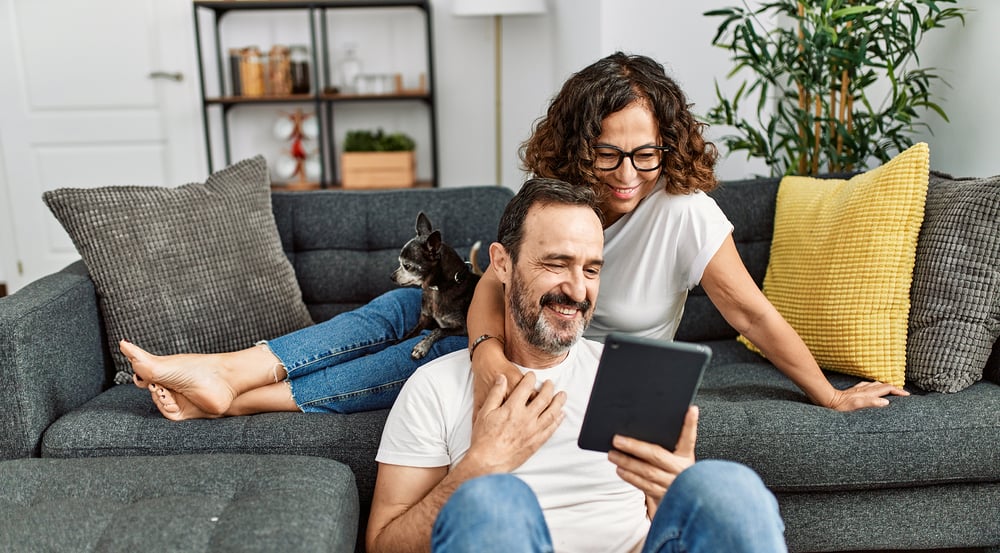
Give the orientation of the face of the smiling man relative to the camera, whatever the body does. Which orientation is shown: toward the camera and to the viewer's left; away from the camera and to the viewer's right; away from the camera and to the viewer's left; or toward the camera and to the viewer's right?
toward the camera and to the viewer's right

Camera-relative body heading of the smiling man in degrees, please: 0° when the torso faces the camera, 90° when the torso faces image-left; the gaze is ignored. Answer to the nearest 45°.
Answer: approximately 315°

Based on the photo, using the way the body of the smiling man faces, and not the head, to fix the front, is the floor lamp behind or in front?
behind

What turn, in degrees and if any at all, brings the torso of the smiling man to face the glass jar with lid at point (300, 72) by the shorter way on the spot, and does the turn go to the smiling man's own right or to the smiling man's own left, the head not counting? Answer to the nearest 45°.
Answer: approximately 180°

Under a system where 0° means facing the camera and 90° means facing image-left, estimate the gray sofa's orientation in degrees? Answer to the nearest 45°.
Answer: approximately 0°

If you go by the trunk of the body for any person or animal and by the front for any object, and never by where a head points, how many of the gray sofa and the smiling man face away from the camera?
0
